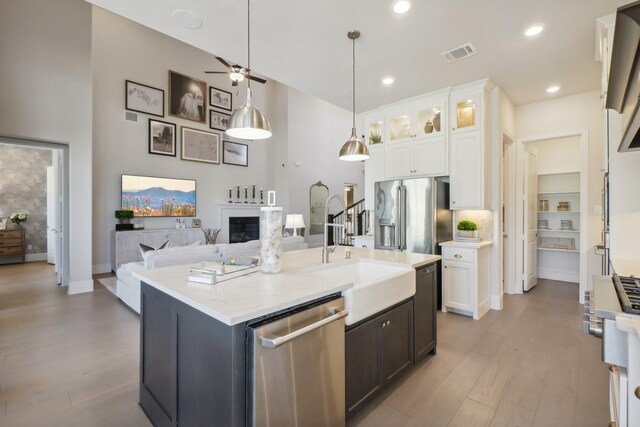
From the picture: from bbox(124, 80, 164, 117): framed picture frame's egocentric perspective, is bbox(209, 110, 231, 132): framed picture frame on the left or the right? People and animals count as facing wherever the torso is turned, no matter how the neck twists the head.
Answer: on its left

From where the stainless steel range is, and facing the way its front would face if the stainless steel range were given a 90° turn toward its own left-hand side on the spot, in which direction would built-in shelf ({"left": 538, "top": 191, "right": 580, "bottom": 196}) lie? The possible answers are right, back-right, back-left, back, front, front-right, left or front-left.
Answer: back

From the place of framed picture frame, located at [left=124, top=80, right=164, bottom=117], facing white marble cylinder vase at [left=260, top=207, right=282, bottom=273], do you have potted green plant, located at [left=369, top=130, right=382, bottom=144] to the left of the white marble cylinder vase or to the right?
left

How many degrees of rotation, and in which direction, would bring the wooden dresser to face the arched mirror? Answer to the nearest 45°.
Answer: approximately 45° to its left

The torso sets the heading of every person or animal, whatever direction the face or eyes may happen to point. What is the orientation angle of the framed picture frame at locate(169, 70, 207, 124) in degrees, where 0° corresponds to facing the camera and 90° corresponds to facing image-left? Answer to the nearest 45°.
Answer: approximately 315°

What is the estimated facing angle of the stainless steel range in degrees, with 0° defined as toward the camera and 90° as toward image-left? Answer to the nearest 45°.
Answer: approximately 90°

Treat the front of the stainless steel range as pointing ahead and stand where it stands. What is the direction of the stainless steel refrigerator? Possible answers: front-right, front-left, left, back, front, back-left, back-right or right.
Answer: front-right

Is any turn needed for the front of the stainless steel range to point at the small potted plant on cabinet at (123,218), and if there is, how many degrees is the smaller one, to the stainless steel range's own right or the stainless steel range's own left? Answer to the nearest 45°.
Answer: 0° — it already faces it

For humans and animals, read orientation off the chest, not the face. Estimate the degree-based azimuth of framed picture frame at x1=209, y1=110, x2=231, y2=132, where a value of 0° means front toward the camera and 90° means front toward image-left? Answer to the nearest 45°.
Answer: approximately 315°
